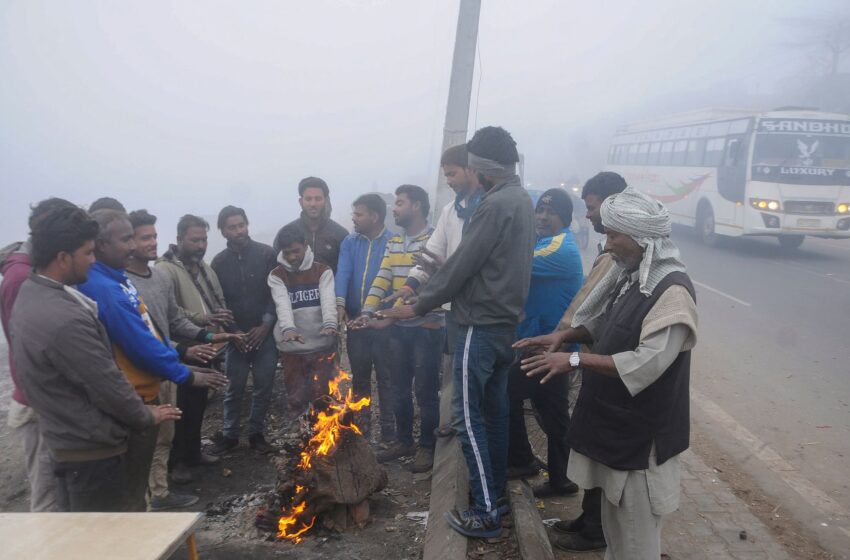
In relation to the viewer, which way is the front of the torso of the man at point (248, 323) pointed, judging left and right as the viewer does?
facing the viewer

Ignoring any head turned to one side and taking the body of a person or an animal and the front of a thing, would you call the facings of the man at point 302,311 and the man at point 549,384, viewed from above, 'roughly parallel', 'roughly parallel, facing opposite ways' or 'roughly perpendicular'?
roughly perpendicular

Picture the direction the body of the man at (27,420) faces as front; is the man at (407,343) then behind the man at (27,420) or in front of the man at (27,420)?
in front

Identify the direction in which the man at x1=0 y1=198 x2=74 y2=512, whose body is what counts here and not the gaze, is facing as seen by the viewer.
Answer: to the viewer's right

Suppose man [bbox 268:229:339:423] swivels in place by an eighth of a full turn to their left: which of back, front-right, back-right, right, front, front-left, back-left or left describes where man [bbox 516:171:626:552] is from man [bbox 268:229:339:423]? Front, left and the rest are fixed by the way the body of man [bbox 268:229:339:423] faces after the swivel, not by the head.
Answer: front

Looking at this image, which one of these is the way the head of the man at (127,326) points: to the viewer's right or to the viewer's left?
to the viewer's right

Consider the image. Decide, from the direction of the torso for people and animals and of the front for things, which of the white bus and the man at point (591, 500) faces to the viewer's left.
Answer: the man

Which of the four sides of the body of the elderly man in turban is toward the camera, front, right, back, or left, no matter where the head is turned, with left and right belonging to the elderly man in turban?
left

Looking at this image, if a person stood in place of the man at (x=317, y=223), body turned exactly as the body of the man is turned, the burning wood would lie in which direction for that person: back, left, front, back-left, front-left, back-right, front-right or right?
front

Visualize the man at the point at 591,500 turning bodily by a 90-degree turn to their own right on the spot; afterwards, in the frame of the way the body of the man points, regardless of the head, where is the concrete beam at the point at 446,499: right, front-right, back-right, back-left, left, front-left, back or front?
left

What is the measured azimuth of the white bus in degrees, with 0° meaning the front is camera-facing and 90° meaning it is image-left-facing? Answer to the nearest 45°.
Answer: approximately 315°

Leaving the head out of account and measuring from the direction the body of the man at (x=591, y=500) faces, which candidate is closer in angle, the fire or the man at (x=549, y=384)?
the fire

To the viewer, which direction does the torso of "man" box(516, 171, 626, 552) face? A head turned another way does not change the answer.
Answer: to the viewer's left

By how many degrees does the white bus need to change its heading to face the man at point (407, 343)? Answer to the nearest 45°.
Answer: approximately 45° to its right

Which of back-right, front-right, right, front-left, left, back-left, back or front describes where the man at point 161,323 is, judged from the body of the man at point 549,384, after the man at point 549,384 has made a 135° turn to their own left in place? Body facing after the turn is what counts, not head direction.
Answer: back

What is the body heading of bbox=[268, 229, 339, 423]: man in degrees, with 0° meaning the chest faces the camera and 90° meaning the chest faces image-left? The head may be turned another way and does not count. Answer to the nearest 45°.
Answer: approximately 0°

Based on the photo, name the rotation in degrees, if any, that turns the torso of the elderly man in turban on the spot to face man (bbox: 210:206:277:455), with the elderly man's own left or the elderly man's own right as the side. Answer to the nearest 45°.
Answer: approximately 45° to the elderly man's own right

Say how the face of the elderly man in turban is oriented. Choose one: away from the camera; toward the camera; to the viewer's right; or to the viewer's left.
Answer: to the viewer's left
